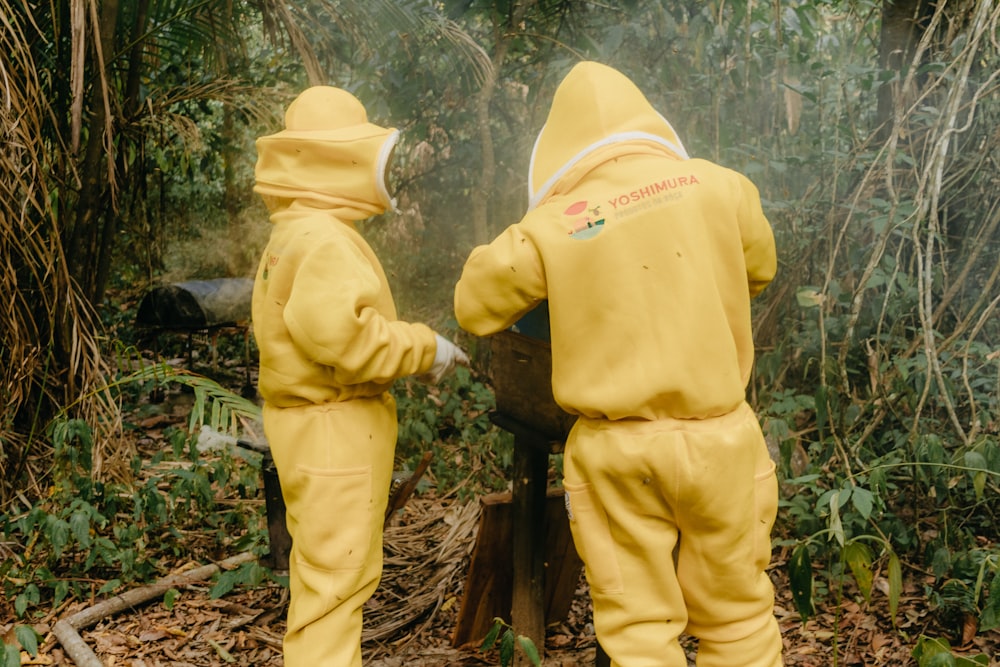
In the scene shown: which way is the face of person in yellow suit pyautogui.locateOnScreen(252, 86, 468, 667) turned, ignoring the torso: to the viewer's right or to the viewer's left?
to the viewer's right

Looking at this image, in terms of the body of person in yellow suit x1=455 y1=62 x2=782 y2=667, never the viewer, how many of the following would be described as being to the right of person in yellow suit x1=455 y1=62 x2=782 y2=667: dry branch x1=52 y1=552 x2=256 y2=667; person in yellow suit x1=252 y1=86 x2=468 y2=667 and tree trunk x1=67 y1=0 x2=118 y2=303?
0

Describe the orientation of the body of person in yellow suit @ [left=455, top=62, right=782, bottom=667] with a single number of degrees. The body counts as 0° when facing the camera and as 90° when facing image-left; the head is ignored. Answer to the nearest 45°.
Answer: approximately 180°

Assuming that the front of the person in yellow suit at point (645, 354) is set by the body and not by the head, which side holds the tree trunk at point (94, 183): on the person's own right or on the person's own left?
on the person's own left

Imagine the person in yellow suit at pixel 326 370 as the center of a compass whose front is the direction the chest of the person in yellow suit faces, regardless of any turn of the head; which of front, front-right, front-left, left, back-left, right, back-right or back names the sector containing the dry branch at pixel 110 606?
back-left

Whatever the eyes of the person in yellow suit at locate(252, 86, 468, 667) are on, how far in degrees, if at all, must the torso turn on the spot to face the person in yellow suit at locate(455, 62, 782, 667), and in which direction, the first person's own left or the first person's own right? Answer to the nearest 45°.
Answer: approximately 45° to the first person's own right
